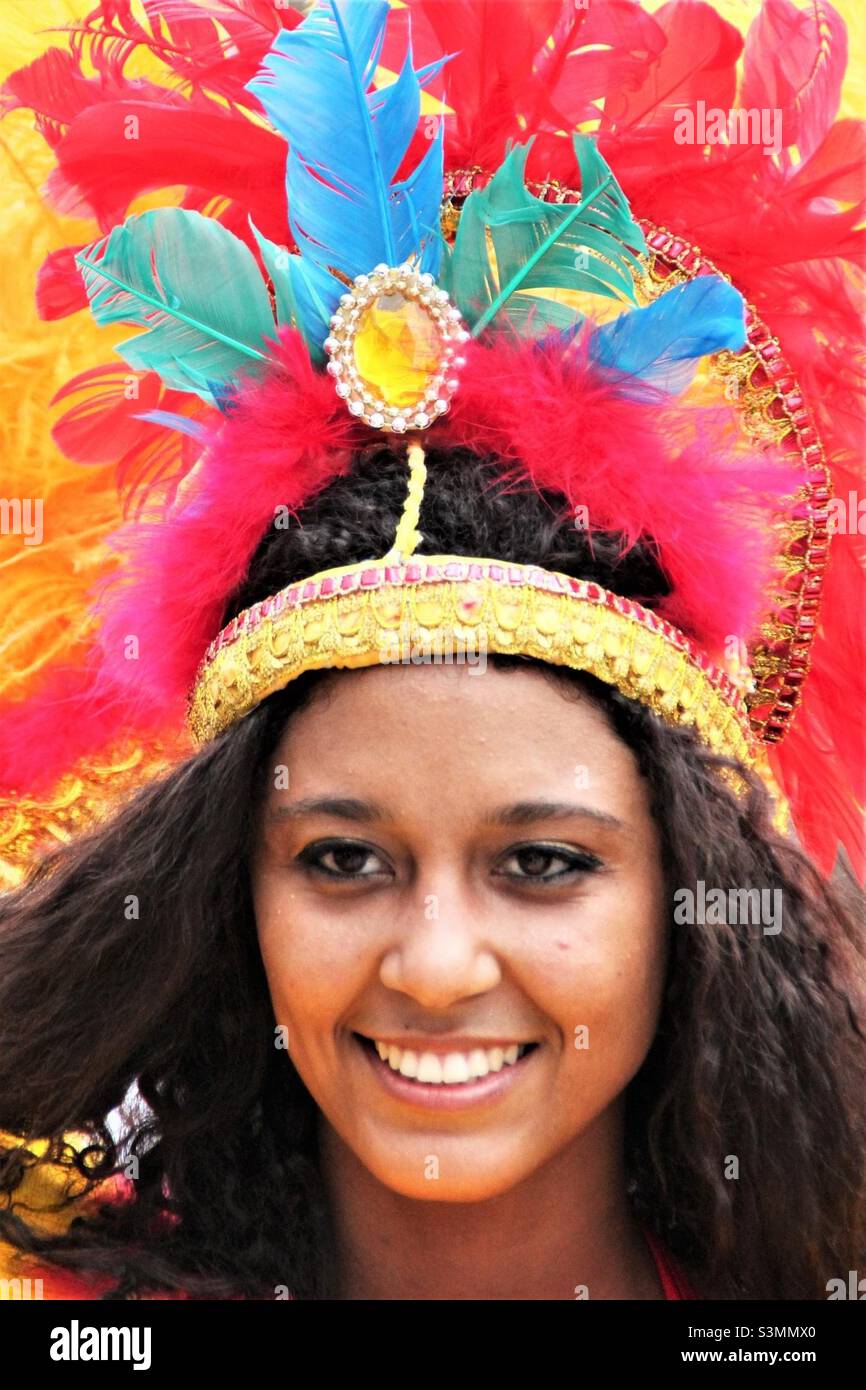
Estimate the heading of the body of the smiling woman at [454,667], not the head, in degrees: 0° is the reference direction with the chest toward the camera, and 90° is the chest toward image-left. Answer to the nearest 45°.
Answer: approximately 0°

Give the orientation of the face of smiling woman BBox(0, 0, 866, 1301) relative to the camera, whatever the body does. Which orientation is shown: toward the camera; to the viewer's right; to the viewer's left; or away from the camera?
toward the camera

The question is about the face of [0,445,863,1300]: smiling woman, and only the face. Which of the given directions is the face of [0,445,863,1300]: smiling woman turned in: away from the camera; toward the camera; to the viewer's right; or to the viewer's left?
toward the camera
